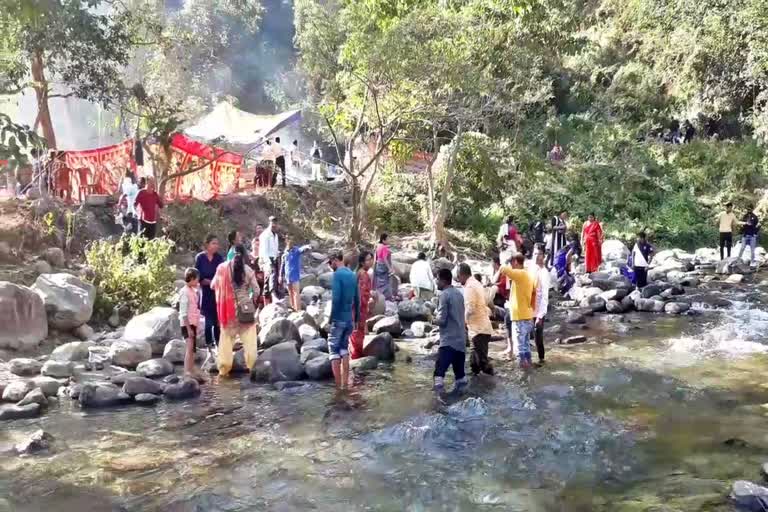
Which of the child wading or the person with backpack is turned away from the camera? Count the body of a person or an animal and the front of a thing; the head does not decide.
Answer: the person with backpack

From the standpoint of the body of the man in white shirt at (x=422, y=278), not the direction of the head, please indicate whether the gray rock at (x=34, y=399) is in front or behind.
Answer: behind

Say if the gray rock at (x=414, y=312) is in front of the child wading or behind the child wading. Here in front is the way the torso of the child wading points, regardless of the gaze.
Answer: in front

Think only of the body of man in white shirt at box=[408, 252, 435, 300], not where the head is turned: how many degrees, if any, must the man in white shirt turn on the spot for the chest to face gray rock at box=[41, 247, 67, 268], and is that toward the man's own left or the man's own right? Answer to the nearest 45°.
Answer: approximately 90° to the man's own left

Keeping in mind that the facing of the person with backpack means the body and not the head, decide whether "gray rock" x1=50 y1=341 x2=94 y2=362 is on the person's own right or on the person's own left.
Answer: on the person's own left

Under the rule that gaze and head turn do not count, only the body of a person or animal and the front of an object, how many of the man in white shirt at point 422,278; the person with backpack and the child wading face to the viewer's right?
1

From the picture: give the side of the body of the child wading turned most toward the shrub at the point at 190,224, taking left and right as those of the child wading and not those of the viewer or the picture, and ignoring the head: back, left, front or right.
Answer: left

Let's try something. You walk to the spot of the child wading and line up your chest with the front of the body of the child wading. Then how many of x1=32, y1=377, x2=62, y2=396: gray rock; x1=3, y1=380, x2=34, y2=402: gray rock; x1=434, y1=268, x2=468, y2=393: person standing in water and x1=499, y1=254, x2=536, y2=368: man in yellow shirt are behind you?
2

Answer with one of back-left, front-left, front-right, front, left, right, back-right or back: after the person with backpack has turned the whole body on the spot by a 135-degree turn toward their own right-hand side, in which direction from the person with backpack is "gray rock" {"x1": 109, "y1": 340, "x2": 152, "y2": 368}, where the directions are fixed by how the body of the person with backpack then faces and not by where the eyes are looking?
back

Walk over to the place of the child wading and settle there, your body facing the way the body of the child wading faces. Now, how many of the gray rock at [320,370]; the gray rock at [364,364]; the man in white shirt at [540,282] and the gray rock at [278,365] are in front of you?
4

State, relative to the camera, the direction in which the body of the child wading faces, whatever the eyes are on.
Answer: to the viewer's right

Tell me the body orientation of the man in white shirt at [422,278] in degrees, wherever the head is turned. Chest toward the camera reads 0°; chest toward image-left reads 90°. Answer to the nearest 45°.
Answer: approximately 180°

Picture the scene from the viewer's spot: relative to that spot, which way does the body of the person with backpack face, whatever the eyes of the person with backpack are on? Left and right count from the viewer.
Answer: facing away from the viewer

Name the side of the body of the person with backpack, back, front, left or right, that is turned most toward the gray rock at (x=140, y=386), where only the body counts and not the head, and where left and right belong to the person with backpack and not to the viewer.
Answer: left
